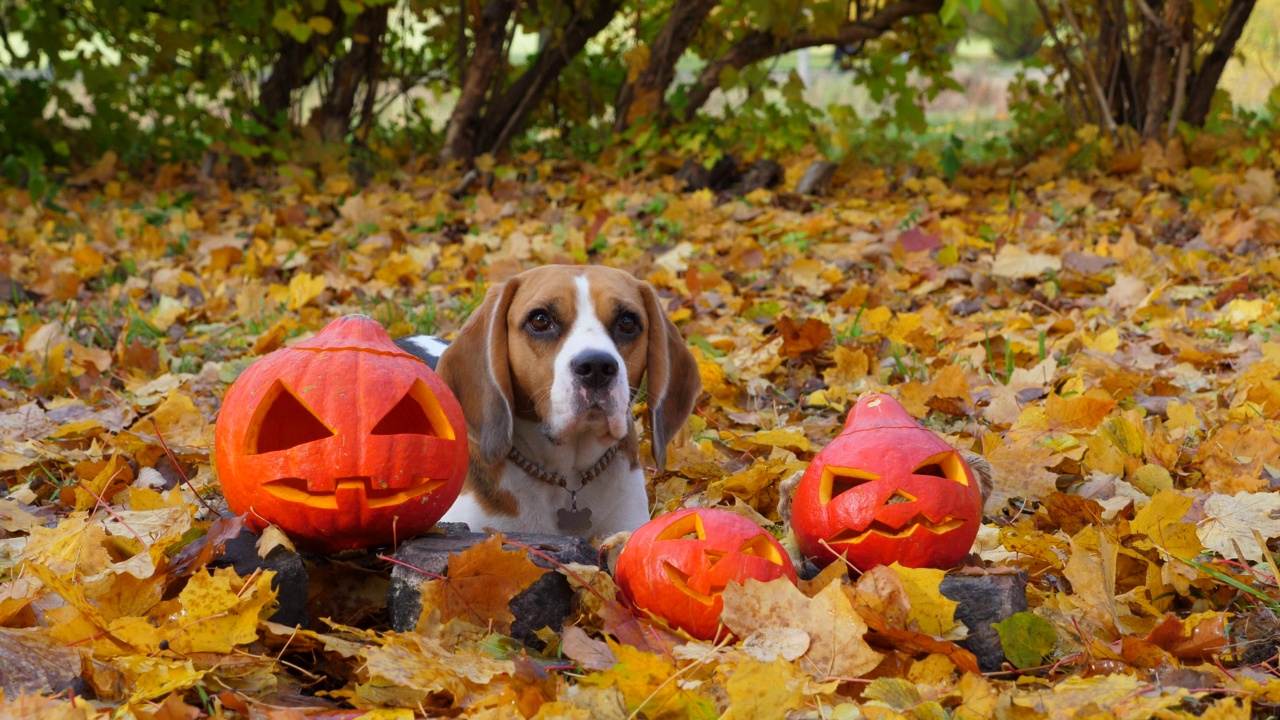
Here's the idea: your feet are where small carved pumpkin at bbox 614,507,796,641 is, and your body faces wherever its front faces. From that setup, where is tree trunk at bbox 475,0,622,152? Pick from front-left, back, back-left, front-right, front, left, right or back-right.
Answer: back

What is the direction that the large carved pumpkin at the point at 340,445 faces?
toward the camera

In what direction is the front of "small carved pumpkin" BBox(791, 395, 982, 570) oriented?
toward the camera

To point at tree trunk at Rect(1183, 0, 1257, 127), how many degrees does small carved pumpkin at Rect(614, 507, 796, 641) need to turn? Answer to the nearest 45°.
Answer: approximately 135° to its left

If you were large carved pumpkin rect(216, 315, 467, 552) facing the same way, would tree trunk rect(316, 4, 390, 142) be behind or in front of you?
behind

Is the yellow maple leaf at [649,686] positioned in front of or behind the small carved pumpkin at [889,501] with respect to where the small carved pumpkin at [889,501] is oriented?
in front

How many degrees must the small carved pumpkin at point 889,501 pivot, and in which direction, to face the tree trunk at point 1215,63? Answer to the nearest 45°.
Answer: approximately 180°

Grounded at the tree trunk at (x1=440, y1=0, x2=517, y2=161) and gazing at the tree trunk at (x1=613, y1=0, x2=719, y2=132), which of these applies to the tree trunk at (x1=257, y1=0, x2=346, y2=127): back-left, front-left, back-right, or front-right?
back-left

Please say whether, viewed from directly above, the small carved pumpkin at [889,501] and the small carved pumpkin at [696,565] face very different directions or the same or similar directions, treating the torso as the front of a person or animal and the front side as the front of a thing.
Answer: same or similar directions

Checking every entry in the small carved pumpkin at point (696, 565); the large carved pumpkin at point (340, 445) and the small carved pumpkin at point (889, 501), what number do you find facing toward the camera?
3

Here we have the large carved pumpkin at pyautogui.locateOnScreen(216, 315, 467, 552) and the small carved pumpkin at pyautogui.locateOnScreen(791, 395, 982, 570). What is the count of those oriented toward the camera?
2

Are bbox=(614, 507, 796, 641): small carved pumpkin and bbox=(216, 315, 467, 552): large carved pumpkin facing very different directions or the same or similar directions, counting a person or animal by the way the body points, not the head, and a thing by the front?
same or similar directions
